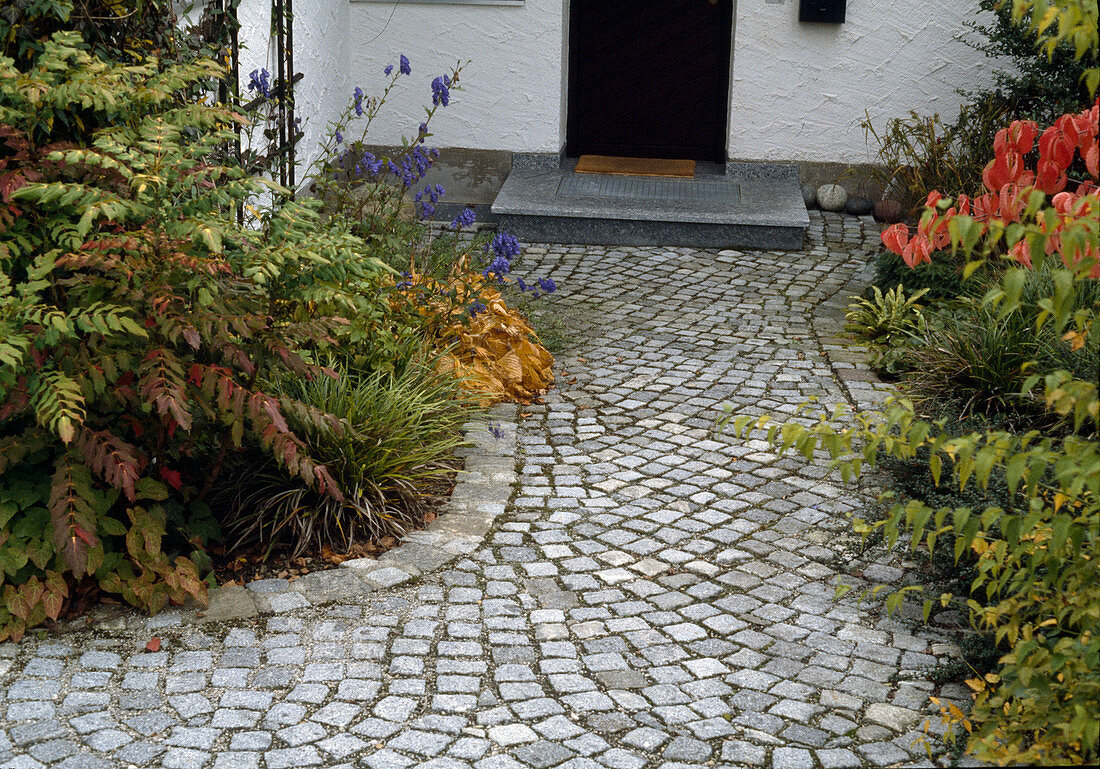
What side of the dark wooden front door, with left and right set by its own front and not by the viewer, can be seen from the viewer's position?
front

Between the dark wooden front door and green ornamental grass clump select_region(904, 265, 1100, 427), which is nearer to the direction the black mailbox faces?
the green ornamental grass clump

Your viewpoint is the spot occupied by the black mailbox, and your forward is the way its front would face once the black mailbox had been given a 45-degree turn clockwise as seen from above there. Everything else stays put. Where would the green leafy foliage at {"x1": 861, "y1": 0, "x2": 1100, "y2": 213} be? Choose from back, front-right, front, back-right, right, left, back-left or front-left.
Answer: left

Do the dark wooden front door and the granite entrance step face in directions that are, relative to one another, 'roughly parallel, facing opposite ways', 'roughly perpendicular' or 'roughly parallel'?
roughly parallel

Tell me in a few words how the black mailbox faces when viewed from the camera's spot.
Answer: facing the viewer

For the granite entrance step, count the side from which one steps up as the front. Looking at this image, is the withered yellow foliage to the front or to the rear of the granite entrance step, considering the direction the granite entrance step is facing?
to the front

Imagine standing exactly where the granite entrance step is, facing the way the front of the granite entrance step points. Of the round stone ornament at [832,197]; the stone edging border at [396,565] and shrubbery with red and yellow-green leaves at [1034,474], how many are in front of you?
2

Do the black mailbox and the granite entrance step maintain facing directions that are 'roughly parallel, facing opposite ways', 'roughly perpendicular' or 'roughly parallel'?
roughly parallel

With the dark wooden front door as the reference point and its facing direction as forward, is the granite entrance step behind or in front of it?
in front

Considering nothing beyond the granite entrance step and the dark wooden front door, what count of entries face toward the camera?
2

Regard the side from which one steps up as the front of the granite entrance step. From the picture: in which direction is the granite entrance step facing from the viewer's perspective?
toward the camera

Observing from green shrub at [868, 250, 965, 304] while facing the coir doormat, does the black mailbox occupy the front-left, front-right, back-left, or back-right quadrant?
front-right
